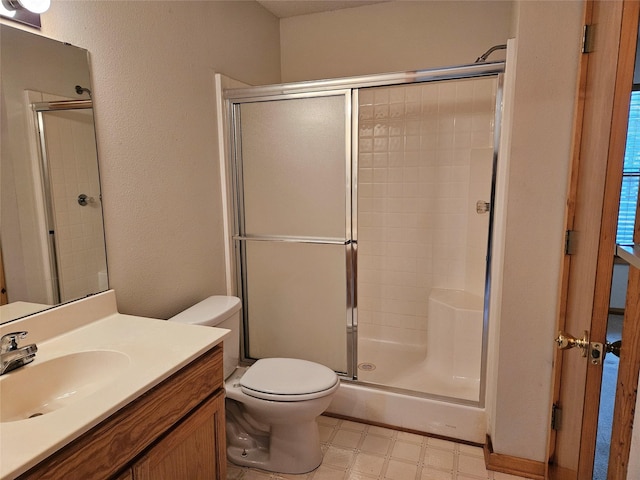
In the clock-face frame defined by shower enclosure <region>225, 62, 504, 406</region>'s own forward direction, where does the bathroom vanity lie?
The bathroom vanity is roughly at 1 o'clock from the shower enclosure.

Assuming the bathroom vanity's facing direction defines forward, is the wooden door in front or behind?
in front

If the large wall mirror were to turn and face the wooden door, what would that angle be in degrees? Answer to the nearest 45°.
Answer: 0° — it already faces it

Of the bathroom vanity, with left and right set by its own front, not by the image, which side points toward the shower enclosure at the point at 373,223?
left

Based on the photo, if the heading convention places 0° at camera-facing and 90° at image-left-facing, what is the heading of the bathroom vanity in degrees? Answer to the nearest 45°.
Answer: approximately 315°

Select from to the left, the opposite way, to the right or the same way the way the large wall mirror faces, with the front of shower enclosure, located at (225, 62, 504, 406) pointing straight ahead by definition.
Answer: to the left

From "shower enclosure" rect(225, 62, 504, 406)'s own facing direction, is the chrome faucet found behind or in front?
in front
